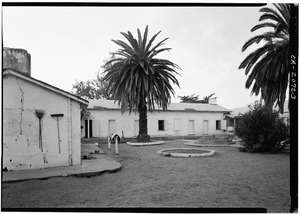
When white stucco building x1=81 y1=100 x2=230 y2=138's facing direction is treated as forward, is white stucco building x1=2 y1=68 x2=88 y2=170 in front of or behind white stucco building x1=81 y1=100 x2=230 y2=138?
in front

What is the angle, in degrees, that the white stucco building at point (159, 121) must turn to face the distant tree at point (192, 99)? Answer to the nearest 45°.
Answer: approximately 180°

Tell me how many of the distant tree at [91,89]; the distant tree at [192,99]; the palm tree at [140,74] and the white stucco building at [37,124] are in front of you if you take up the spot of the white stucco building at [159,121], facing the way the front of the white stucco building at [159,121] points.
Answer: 2

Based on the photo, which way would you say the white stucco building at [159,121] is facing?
toward the camera

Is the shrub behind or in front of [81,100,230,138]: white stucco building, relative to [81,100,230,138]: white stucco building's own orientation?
in front

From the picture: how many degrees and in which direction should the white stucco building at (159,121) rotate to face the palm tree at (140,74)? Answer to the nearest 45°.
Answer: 0° — it already faces it
